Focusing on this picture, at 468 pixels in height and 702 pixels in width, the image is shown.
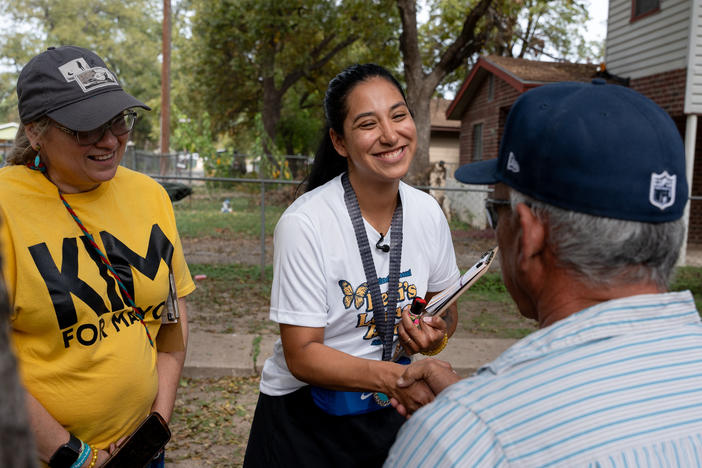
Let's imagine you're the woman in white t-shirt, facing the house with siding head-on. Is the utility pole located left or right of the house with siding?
left

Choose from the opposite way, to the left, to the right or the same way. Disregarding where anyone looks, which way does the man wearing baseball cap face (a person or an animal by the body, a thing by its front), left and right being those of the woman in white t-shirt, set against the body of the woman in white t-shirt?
the opposite way

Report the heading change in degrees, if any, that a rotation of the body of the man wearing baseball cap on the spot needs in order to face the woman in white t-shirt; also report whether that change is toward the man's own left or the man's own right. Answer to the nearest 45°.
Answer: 0° — they already face them

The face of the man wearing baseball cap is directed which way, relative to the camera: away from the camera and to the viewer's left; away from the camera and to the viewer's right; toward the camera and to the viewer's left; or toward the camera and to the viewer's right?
away from the camera and to the viewer's left

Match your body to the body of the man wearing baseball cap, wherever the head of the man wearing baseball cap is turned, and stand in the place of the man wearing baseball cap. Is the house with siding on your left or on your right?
on your right

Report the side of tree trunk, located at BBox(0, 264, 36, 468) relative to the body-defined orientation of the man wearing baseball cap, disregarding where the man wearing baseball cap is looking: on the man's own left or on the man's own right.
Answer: on the man's own left

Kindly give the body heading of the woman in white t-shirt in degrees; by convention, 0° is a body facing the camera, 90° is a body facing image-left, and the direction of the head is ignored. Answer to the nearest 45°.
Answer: approximately 315°

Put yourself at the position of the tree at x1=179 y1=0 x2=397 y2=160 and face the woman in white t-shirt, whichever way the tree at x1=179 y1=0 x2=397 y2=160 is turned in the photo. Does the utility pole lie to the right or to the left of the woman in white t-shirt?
right

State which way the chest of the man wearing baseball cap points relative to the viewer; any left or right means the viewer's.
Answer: facing away from the viewer and to the left of the viewer

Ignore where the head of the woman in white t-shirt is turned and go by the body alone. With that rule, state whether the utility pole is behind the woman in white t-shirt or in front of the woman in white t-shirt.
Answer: behind

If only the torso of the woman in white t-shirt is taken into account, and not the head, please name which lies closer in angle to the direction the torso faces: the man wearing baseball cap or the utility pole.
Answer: the man wearing baseball cap
